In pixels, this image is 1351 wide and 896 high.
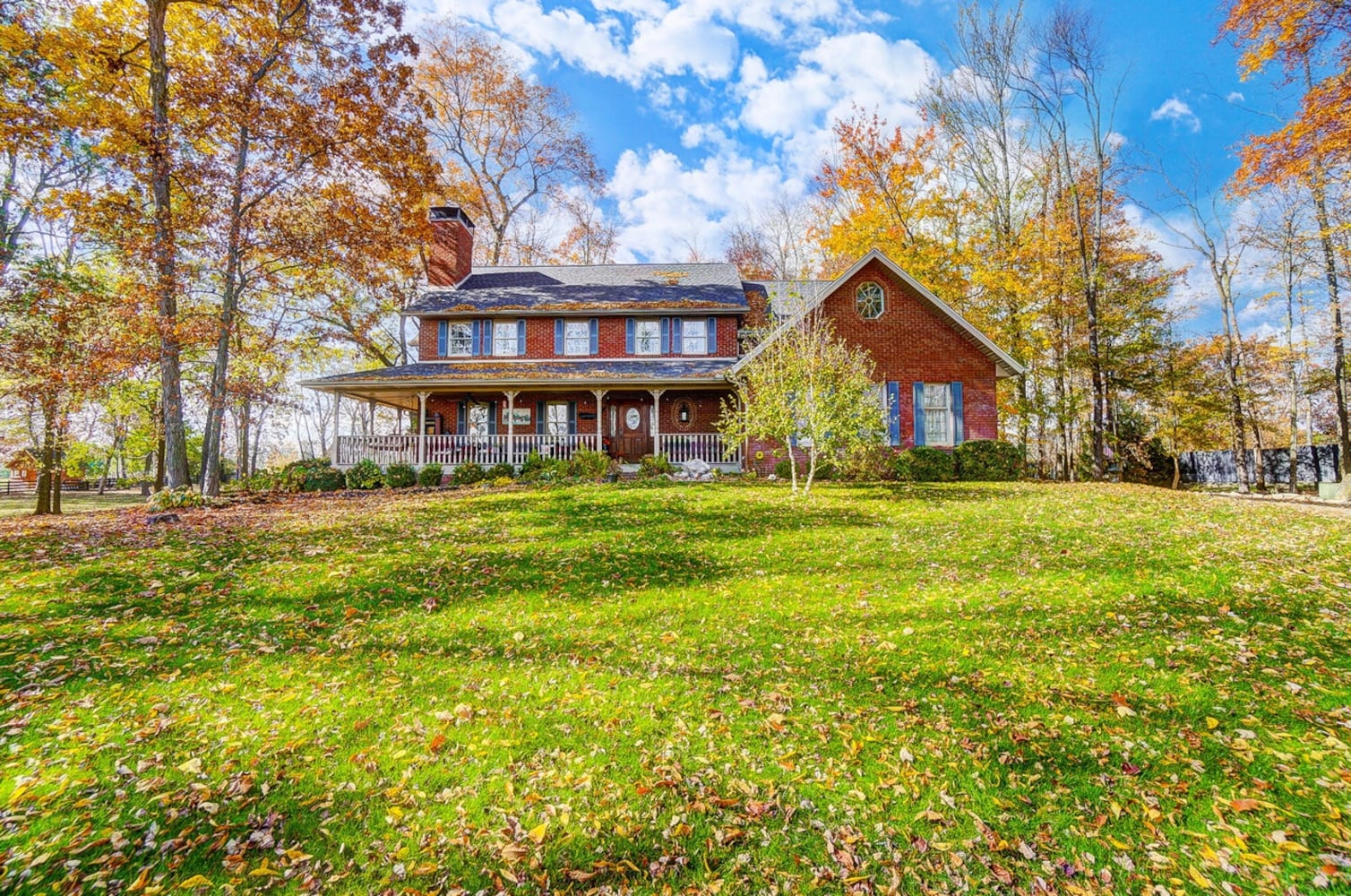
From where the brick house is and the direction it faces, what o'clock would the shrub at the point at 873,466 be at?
The shrub is roughly at 10 o'clock from the brick house.

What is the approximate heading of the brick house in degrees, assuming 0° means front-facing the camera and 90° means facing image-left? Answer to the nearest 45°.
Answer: approximately 0°

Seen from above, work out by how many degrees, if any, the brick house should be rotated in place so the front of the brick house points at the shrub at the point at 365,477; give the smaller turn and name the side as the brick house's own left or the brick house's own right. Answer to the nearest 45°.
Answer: approximately 45° to the brick house's own right

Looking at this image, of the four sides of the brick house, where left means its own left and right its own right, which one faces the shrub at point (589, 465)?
front

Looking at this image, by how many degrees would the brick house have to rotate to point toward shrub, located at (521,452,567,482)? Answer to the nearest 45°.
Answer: approximately 45° to its right

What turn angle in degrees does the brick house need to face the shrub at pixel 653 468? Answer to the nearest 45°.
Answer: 0° — it already faces it

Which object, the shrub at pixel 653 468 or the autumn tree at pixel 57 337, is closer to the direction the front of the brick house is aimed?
the shrub

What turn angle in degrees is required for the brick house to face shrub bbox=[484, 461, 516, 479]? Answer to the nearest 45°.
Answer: approximately 45° to its right

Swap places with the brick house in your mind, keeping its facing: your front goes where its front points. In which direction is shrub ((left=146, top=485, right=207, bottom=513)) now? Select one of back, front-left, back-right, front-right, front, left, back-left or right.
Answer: front-right
